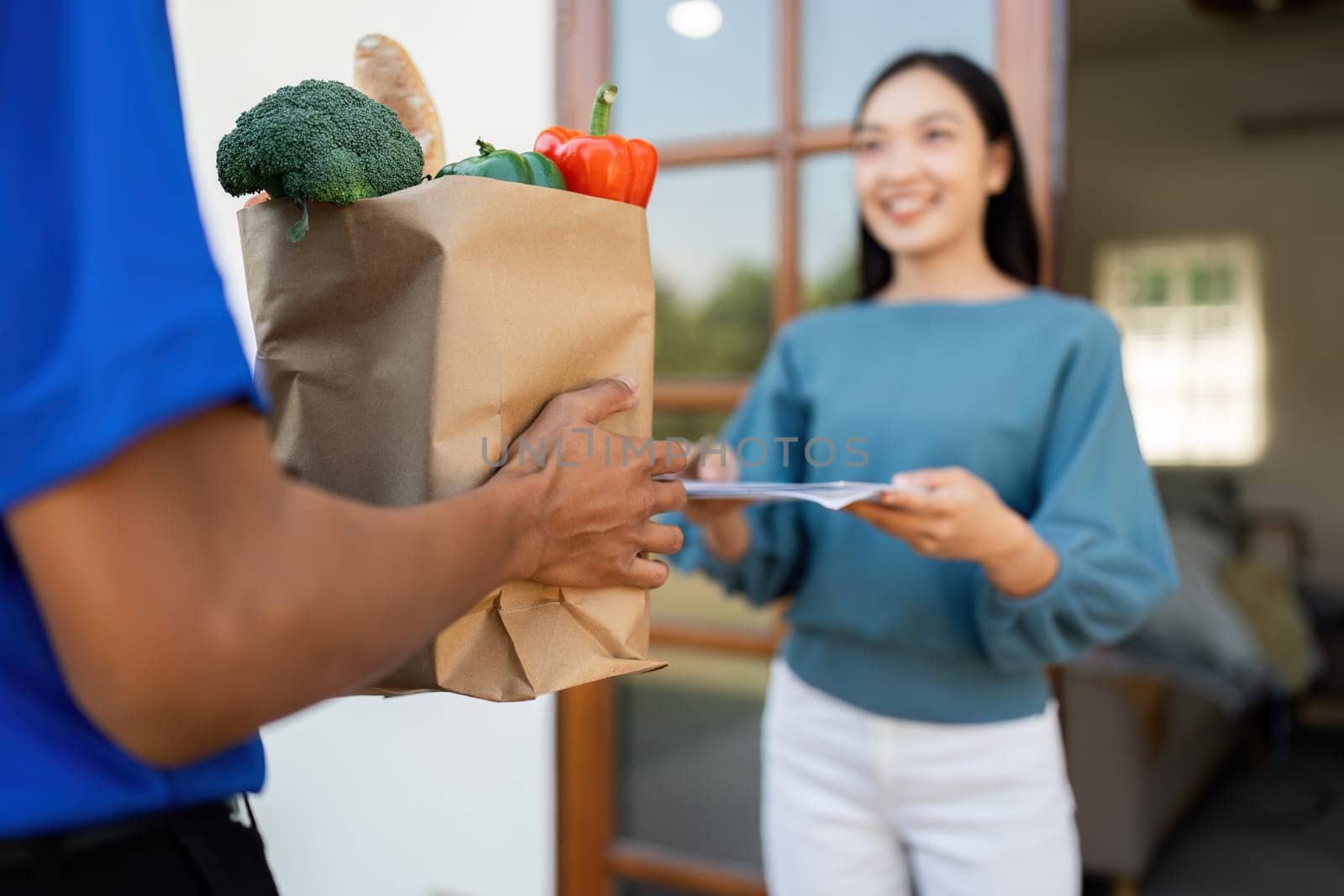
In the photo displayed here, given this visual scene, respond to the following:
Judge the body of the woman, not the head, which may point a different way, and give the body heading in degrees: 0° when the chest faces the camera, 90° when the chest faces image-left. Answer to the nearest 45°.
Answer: approximately 45°

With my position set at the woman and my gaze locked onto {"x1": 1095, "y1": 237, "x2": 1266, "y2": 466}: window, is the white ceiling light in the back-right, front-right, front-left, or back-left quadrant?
front-left

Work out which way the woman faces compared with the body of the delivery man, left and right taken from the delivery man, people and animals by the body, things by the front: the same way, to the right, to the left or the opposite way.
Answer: the opposite way

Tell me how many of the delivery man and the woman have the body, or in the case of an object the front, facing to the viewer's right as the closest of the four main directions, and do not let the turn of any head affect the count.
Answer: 1

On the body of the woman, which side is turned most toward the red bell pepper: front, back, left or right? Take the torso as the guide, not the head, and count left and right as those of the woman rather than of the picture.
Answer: front

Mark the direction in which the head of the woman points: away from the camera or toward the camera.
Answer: toward the camera
